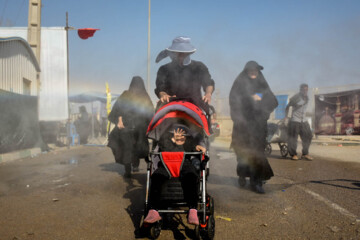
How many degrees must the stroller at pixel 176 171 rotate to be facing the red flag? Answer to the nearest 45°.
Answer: approximately 180°

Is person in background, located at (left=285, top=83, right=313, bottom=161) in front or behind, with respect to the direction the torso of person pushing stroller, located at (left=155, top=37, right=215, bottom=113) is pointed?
behind

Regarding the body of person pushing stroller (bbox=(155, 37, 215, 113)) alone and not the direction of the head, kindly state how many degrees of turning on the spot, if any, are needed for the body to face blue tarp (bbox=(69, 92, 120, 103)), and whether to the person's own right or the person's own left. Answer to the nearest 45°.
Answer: approximately 180°

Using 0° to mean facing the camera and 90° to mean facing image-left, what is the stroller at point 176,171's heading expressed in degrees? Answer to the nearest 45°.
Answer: approximately 0°

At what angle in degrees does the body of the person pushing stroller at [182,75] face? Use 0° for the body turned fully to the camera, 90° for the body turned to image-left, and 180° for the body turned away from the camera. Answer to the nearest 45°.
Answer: approximately 0°

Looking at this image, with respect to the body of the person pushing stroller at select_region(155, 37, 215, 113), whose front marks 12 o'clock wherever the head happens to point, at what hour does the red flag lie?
The red flag is roughly at 5 o'clock from the person pushing stroller.

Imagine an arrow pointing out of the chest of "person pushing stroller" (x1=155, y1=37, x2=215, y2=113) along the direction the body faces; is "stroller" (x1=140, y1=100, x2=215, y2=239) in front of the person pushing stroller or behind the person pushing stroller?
in front

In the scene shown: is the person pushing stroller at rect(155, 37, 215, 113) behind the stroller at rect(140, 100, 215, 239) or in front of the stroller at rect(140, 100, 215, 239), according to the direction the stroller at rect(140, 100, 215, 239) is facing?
behind

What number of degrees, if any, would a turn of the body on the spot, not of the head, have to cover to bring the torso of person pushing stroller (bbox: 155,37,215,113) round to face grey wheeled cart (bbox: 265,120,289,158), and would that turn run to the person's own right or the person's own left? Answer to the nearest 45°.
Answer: approximately 135° to the person's own left

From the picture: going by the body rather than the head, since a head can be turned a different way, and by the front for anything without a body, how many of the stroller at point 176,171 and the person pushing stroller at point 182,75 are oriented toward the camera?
2

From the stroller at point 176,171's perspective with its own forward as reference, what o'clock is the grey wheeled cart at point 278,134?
the grey wheeled cart at point 278,134 is roughly at 7 o'clock from the stroller at point 176,171.
